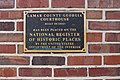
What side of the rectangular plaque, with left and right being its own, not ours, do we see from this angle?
front
